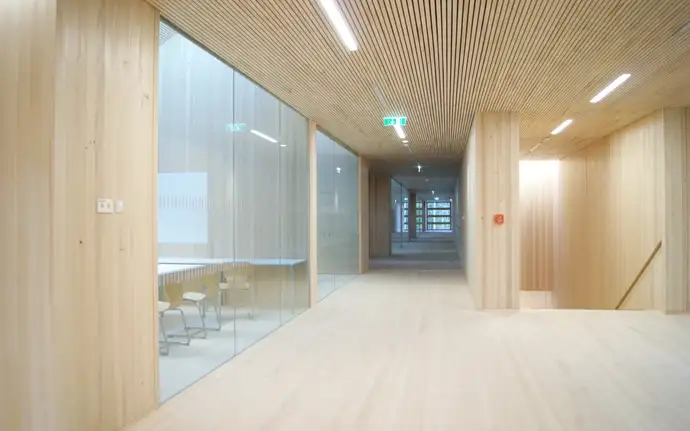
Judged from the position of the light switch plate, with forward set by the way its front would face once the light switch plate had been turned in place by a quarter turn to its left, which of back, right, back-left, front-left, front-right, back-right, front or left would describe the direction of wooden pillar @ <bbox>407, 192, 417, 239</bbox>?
front-left

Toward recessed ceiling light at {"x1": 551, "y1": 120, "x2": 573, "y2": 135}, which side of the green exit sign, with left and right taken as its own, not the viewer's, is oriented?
left

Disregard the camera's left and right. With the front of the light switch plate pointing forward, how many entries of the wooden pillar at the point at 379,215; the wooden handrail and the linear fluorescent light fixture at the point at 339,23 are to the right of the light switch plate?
0

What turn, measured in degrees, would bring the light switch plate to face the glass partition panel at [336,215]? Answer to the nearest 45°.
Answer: approximately 135° to its left

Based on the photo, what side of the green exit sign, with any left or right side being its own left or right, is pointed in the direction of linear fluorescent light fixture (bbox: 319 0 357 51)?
front

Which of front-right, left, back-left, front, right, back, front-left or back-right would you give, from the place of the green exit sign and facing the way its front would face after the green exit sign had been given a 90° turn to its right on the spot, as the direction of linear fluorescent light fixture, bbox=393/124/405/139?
right

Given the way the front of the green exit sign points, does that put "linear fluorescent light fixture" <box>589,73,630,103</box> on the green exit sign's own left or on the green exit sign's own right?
on the green exit sign's own left

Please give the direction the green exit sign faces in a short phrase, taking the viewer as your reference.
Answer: facing the viewer

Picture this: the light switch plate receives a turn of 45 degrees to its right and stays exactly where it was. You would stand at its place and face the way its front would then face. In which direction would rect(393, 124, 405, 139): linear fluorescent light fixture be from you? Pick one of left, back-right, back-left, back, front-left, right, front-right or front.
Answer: back

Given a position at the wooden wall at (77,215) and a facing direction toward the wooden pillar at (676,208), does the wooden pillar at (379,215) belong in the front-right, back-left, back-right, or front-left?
front-left

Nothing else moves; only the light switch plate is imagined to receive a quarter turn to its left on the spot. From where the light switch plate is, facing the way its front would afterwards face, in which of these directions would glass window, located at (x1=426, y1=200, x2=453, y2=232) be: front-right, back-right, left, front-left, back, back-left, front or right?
front-left

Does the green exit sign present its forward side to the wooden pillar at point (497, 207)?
no
